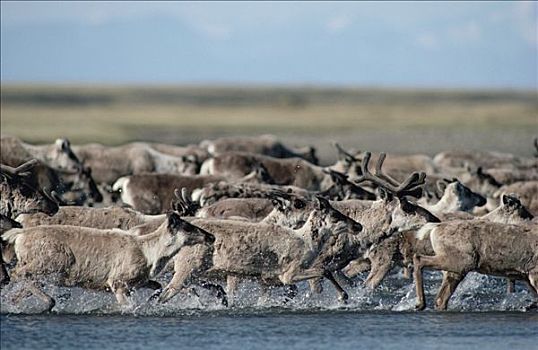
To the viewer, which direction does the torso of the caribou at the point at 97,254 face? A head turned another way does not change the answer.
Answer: to the viewer's right
